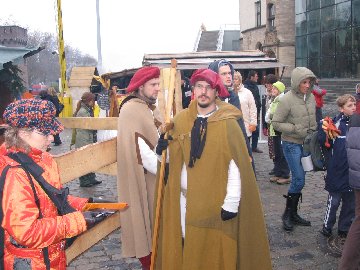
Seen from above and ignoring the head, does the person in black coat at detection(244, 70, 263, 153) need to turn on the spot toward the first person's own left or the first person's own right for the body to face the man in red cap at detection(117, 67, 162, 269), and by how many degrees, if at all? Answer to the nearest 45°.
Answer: approximately 90° to the first person's own right

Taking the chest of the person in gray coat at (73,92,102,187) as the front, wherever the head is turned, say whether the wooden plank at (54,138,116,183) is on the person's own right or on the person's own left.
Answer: on the person's own right

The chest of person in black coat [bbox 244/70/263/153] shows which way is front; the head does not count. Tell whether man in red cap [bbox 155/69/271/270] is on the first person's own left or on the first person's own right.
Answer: on the first person's own right

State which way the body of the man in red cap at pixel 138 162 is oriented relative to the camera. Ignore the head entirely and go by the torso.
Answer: to the viewer's right

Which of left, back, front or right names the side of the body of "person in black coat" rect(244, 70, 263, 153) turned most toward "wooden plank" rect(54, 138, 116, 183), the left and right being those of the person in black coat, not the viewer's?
right
